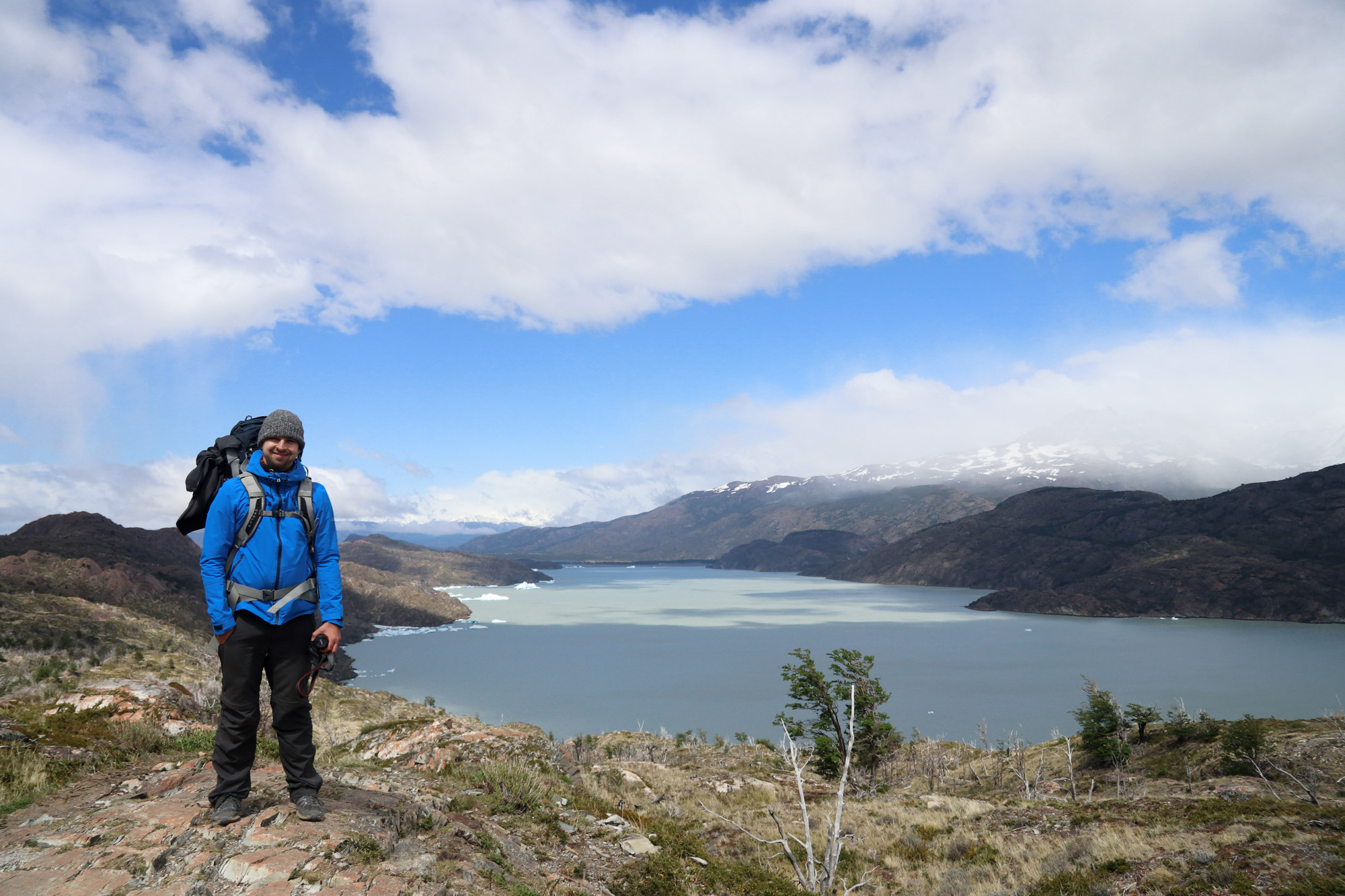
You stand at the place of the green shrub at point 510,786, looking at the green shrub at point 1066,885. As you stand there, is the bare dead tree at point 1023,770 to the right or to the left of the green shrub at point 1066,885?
left

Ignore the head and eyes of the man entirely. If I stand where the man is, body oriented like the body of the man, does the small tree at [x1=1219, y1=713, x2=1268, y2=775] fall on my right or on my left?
on my left

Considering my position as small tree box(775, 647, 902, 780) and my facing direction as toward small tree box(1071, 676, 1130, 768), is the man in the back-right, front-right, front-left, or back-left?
back-right

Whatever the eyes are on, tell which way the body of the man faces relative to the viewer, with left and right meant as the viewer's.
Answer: facing the viewer

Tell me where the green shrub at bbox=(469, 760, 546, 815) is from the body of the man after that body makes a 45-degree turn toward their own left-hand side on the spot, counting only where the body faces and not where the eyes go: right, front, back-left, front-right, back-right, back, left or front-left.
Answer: left

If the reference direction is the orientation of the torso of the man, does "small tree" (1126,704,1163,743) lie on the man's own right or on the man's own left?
on the man's own left

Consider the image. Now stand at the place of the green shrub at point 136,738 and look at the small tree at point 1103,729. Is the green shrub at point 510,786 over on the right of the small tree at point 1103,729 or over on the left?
right

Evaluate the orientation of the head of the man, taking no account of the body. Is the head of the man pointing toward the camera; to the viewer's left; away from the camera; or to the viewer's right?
toward the camera

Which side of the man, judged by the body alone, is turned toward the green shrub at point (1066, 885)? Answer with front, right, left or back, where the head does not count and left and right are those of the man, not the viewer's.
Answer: left
